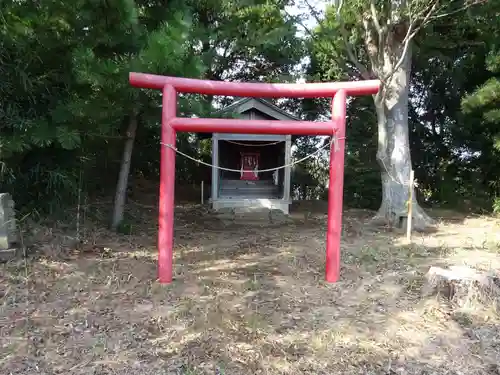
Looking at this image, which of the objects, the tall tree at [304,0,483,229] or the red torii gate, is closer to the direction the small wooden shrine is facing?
the red torii gate

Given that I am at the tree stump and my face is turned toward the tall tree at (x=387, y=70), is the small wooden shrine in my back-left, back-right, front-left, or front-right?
front-left

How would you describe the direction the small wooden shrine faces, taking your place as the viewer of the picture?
facing the viewer

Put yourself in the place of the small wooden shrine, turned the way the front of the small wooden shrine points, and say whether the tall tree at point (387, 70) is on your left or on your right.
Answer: on your left

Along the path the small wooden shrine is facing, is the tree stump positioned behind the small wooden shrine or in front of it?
in front

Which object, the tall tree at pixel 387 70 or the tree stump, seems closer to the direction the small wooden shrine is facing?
the tree stump

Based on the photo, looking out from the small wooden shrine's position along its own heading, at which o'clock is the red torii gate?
The red torii gate is roughly at 12 o'clock from the small wooden shrine.

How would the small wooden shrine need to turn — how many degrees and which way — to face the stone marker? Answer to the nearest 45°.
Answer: approximately 45° to its right
